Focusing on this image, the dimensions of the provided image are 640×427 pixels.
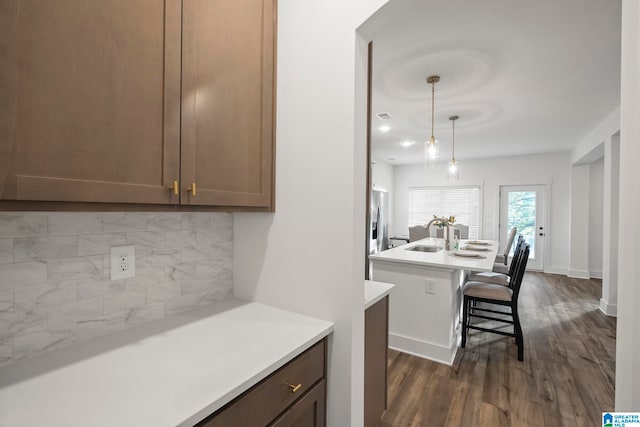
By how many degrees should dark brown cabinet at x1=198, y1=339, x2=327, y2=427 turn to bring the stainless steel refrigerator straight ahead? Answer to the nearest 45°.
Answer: approximately 90° to its left

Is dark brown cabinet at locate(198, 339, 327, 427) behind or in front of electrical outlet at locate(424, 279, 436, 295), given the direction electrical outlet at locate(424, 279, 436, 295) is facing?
in front

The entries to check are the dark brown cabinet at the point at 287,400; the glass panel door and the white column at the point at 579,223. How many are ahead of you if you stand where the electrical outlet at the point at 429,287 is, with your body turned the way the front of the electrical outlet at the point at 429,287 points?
1

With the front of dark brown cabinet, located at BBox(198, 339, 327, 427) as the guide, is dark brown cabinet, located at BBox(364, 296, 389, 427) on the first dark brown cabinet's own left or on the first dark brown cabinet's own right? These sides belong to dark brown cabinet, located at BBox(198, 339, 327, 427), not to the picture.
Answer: on the first dark brown cabinet's own left

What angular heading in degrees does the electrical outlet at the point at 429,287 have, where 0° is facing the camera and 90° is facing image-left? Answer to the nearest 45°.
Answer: approximately 0°

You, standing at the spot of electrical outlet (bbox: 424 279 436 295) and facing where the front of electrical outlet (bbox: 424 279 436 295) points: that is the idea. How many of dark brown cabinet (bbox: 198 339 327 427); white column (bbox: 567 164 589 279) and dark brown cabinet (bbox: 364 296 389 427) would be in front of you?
2

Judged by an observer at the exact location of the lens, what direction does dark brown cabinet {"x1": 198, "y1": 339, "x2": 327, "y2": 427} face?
facing the viewer and to the right of the viewer

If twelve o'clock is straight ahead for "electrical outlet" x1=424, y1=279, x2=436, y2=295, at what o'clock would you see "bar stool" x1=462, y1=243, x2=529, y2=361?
The bar stool is roughly at 8 o'clock from the electrical outlet.

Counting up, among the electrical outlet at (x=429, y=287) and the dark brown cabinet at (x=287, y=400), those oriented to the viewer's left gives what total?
0

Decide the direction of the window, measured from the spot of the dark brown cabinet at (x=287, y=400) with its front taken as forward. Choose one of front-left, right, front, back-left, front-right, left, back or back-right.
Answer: left

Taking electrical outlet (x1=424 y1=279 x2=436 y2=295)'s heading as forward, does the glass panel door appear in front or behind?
behind

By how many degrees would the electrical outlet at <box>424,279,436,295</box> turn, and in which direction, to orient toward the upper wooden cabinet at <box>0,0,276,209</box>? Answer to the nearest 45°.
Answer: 0° — it already faces it

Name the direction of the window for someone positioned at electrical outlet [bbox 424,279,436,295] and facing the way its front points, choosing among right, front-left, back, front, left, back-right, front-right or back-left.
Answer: back

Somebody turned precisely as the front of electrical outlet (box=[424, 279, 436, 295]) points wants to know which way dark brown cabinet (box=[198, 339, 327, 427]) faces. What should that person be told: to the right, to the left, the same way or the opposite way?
to the left

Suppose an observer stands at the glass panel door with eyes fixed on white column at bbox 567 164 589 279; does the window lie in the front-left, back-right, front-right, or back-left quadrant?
back-right
